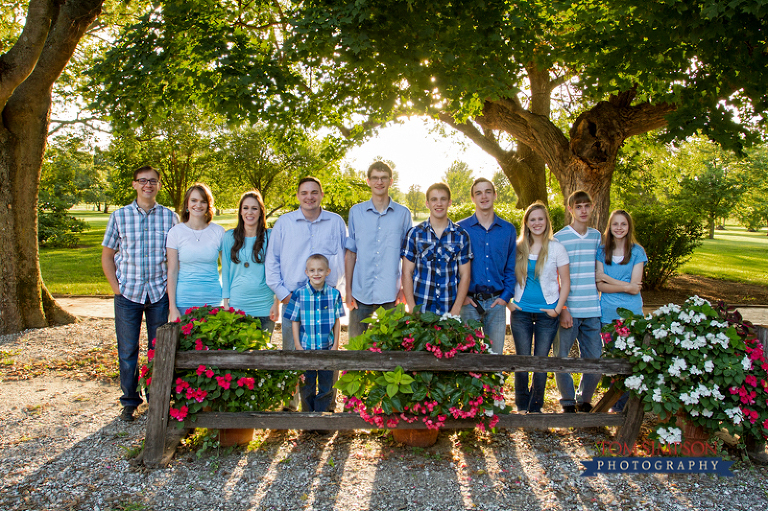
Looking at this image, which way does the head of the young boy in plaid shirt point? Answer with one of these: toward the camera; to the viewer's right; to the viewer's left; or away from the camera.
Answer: toward the camera

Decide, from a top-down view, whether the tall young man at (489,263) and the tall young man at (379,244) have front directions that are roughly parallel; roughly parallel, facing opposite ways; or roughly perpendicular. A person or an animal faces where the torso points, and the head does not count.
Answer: roughly parallel

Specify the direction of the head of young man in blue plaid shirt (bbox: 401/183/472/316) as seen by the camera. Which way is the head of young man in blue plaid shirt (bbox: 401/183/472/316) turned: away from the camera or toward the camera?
toward the camera

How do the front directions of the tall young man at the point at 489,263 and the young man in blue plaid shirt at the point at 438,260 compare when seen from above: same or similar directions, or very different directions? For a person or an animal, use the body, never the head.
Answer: same or similar directions

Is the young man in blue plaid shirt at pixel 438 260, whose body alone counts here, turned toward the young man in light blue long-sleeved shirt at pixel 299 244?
no

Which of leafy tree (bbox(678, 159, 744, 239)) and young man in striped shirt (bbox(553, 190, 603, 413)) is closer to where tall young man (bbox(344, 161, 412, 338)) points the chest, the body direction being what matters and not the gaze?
the young man in striped shirt

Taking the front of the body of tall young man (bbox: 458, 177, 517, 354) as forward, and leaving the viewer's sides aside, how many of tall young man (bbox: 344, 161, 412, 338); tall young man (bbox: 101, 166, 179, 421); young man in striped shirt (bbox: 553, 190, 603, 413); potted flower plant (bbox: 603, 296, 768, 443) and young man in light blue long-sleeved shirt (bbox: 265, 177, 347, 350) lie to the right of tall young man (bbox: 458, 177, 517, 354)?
3

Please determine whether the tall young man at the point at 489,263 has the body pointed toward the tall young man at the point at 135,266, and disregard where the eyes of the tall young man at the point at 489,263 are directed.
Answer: no

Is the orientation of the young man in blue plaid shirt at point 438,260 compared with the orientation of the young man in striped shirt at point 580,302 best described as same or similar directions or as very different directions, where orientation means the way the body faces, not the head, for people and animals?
same or similar directions

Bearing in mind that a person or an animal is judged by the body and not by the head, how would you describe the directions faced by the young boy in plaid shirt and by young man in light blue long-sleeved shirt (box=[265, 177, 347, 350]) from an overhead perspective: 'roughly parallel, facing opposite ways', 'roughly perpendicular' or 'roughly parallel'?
roughly parallel

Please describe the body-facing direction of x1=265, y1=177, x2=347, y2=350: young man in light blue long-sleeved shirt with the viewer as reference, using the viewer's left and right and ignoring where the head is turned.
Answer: facing the viewer

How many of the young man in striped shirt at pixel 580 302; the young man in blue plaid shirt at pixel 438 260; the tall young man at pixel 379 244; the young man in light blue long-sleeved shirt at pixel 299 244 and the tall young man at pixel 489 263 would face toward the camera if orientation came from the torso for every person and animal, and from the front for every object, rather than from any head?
5

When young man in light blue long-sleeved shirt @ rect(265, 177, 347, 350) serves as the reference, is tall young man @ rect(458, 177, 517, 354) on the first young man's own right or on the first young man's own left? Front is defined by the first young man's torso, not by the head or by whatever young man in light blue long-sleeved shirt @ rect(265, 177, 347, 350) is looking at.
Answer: on the first young man's own left

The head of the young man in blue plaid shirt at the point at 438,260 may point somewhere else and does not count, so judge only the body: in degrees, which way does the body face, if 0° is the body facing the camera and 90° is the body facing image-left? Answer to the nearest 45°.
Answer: approximately 0°

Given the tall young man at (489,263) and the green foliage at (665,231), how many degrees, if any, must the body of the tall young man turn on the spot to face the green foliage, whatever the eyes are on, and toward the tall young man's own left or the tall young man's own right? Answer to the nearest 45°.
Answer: approximately 135° to the tall young man's own left

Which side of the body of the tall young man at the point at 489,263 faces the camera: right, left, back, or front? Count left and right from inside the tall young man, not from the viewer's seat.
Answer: front
